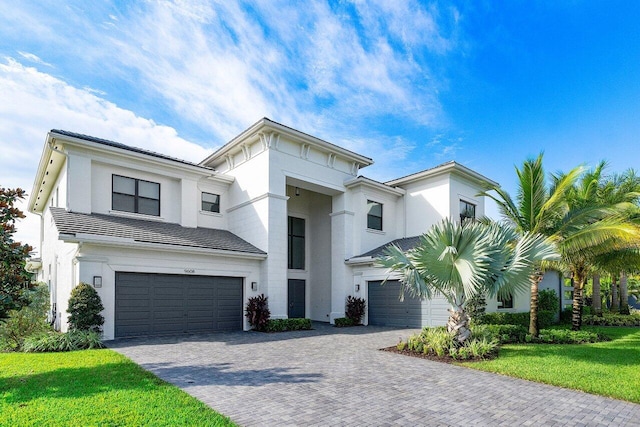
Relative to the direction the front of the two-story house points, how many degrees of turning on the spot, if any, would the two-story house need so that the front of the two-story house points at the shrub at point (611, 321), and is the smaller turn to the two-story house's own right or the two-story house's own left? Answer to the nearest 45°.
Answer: approximately 45° to the two-story house's own left

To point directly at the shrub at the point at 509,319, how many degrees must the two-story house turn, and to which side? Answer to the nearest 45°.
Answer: approximately 45° to its left

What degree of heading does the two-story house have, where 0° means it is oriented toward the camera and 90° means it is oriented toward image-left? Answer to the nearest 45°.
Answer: approximately 315°

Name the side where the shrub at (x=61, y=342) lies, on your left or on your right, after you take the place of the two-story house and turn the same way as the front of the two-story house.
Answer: on your right

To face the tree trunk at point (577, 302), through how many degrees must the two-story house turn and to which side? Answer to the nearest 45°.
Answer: approximately 45° to its left

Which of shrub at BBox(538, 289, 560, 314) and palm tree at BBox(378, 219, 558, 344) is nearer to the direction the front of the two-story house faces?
the palm tree
